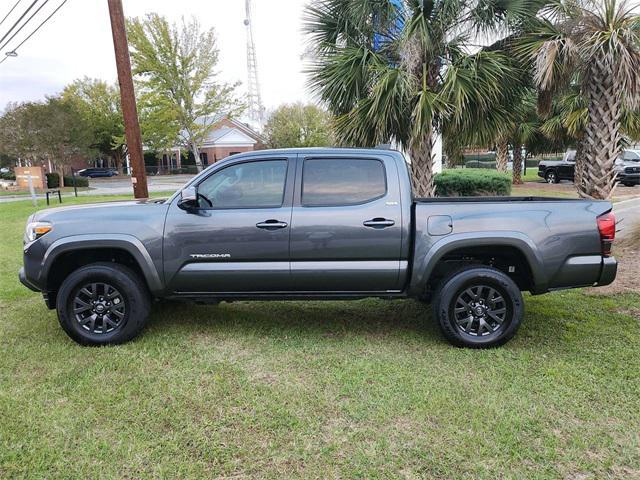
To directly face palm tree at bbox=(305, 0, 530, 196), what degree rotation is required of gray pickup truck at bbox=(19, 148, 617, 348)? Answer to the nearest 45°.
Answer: approximately 90° to its right

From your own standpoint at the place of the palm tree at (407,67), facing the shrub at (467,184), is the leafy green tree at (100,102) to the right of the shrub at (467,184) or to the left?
left

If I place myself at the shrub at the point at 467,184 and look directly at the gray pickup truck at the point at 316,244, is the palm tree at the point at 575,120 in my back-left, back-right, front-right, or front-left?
back-left

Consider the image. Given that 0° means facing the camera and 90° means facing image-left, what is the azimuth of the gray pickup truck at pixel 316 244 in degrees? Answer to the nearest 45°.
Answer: approximately 90°

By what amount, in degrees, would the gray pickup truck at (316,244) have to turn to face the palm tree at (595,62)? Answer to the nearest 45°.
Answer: approximately 135° to its right

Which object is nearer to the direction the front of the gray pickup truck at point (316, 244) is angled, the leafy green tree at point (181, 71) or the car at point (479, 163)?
the leafy green tree

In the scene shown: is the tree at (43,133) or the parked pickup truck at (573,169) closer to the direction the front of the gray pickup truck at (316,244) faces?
the tree

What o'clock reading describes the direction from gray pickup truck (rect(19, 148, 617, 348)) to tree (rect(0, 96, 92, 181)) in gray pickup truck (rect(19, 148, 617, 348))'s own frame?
The tree is roughly at 2 o'clock from the gray pickup truck.

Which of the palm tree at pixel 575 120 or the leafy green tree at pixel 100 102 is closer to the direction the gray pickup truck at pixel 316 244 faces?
the leafy green tree

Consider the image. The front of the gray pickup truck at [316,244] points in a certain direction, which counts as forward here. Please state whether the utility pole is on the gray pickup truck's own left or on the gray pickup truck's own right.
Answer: on the gray pickup truck's own right
